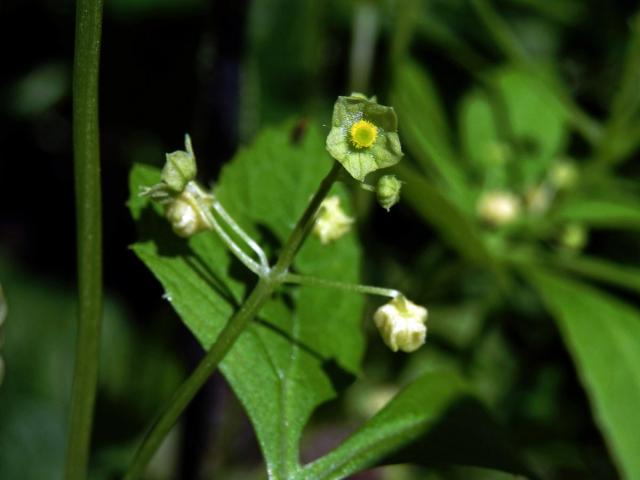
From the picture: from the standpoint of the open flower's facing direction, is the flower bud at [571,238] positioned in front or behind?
behind

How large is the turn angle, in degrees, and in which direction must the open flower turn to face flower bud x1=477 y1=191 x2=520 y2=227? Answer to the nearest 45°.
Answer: approximately 180°

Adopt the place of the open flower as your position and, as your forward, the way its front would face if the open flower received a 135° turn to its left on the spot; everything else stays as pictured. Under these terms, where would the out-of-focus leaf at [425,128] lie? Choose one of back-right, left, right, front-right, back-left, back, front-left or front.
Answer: front-left

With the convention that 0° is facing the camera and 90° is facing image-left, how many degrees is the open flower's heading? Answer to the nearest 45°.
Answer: approximately 0°

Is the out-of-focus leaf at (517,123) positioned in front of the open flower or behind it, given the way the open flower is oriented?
behind

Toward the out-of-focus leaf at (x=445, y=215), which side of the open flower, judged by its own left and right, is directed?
back

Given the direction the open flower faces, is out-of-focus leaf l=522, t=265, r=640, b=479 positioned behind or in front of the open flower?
behind

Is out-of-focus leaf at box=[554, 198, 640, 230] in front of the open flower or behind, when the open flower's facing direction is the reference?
behind
